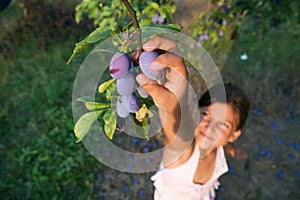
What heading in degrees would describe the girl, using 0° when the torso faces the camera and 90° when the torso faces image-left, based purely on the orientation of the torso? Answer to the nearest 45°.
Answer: approximately 0°
